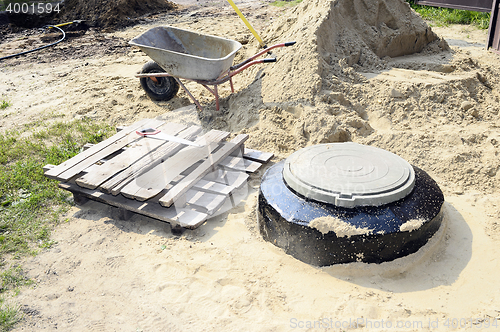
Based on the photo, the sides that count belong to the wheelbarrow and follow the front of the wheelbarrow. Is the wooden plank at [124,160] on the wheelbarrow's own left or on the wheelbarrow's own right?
on the wheelbarrow's own left

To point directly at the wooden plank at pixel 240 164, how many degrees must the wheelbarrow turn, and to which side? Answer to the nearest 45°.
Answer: approximately 90° to its left

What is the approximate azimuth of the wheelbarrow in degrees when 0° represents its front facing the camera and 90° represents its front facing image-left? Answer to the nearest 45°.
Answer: approximately 90°

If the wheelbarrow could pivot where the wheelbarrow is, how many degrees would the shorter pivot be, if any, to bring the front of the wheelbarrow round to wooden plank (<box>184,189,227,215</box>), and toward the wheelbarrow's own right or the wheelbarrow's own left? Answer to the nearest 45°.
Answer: approximately 90° to the wheelbarrow's own left

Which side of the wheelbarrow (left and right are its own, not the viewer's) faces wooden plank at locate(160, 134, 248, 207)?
left

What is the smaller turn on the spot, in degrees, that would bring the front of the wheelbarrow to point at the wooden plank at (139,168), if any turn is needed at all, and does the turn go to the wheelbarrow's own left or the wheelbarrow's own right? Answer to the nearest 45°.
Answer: approximately 90° to the wheelbarrow's own left

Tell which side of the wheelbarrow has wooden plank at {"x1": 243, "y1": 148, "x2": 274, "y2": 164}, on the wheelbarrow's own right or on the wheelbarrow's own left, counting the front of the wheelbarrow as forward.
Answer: on the wheelbarrow's own left

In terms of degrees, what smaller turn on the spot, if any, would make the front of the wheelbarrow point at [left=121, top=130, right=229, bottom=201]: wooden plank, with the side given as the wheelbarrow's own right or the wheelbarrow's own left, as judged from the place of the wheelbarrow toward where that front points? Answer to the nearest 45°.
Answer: approximately 90° to the wheelbarrow's own left

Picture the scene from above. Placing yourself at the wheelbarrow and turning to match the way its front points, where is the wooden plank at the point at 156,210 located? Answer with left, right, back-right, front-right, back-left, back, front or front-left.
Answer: left
